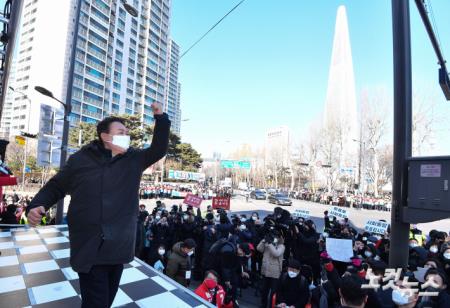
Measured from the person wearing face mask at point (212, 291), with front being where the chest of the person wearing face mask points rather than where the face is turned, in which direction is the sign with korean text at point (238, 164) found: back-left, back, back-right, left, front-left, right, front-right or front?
back

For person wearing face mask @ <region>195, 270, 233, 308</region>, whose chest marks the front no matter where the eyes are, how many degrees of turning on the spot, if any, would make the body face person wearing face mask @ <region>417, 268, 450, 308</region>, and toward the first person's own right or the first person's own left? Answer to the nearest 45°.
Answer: approximately 90° to the first person's own left

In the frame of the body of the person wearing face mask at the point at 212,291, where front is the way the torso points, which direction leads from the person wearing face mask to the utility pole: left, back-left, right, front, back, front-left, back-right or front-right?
left

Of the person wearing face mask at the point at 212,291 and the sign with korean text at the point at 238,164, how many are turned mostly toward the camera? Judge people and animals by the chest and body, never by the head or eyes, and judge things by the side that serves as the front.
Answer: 2

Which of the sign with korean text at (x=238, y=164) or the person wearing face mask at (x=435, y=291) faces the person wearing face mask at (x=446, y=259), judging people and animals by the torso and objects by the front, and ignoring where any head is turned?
the sign with korean text

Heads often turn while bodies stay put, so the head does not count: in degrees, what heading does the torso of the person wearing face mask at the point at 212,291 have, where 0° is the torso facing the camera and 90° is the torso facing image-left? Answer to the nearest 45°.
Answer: approximately 0°

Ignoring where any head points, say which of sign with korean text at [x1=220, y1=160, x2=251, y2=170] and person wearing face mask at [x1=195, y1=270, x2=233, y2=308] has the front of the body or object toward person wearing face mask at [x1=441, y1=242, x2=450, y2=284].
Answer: the sign with korean text

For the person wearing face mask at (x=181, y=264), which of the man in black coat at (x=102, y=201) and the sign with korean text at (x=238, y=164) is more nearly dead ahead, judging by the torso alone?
the man in black coat
